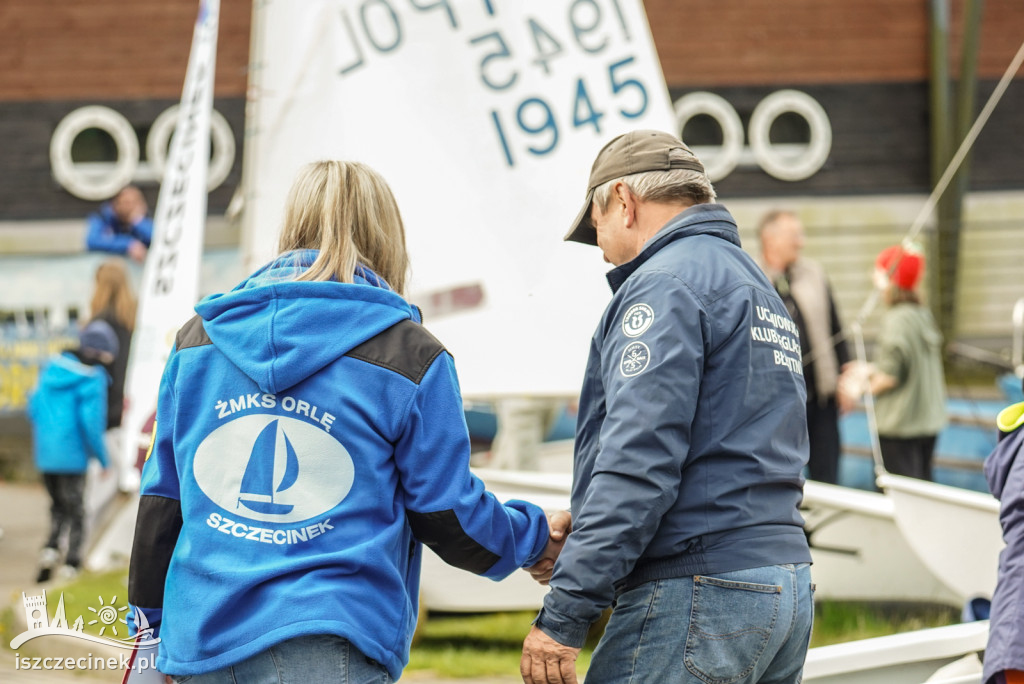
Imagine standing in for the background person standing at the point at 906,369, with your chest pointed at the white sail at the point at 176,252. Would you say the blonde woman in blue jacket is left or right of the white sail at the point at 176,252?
left

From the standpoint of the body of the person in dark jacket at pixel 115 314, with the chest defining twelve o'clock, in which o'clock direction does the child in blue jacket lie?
The child in blue jacket is roughly at 7 o'clock from the person in dark jacket.

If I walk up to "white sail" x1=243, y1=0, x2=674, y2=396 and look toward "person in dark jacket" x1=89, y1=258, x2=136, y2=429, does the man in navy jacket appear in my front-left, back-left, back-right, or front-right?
back-left

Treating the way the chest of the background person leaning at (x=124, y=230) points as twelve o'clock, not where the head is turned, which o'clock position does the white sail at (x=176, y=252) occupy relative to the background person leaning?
The white sail is roughly at 12 o'clock from the background person leaning.

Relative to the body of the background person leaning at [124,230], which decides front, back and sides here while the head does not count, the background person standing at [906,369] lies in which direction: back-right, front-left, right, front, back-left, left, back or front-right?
front-left

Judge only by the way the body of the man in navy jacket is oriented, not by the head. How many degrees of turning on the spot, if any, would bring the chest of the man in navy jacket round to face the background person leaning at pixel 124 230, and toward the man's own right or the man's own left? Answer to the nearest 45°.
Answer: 0° — they already face them

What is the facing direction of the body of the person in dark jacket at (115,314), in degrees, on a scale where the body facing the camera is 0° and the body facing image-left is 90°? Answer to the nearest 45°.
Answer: approximately 180°

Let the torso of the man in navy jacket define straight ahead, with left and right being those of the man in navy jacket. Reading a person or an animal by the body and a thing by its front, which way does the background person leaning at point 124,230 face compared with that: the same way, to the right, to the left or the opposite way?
the opposite way

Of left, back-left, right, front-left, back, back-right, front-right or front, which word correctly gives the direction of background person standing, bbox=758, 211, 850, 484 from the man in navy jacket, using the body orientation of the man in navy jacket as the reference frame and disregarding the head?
front-right

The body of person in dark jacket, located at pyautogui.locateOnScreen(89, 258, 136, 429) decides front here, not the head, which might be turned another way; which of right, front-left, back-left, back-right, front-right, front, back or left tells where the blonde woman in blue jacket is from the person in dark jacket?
back

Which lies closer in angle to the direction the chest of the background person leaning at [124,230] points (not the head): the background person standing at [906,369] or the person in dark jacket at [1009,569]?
the person in dark jacket

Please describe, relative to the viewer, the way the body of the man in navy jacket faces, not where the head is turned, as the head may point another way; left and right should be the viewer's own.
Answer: facing away from the viewer and to the left of the viewer
